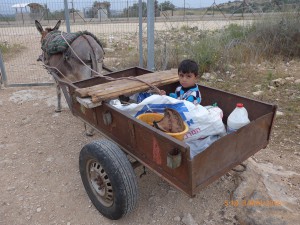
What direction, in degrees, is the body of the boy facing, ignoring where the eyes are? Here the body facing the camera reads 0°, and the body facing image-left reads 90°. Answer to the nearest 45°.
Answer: approximately 45°

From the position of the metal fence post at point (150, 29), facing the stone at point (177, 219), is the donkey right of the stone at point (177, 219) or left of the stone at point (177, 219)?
right

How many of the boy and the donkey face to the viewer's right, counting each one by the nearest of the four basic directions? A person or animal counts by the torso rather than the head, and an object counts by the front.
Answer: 0

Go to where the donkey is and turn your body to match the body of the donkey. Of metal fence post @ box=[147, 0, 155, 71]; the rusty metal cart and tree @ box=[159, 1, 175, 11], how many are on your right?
2

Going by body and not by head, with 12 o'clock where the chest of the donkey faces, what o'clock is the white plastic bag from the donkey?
The white plastic bag is roughly at 7 o'clock from the donkey.

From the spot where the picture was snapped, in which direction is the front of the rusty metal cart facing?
facing away from the viewer and to the left of the viewer

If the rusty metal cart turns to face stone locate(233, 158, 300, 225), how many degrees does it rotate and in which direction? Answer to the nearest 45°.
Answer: approximately 135° to its right

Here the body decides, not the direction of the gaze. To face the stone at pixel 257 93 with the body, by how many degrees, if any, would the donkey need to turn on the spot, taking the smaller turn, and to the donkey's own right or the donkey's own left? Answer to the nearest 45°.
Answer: approximately 135° to the donkey's own right

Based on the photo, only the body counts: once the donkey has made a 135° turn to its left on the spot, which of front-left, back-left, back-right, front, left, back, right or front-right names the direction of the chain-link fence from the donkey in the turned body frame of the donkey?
back

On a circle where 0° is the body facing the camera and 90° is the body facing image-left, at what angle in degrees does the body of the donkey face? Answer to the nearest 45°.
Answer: approximately 135°

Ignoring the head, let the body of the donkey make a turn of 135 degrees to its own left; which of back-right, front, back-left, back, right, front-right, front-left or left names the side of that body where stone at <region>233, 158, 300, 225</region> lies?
front-left

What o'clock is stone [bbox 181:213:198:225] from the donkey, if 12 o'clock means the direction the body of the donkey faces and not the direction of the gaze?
The stone is roughly at 7 o'clock from the donkey.
